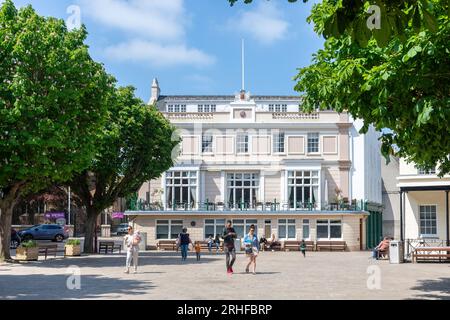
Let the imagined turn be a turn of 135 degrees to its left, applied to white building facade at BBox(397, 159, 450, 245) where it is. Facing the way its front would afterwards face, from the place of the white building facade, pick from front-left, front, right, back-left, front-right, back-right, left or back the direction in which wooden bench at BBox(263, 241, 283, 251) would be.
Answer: left

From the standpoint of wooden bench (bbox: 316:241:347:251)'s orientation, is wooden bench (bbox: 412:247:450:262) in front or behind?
in front

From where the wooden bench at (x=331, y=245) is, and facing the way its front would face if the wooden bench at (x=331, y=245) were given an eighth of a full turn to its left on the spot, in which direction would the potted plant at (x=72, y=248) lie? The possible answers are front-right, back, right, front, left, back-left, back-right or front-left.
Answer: right

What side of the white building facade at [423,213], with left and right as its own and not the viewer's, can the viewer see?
front

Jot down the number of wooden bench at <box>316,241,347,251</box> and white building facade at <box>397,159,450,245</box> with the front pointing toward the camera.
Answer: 2

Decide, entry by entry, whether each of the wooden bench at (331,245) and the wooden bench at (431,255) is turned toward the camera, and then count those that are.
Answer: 2

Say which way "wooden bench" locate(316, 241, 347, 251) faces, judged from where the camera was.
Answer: facing the viewer

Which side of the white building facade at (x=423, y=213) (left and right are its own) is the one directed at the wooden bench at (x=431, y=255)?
front

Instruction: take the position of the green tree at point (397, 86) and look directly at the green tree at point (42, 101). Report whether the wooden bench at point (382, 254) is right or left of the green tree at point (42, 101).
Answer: right

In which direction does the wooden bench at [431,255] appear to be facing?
toward the camera

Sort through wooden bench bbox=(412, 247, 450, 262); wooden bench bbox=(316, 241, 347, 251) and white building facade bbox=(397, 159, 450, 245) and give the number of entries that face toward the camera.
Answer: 3
